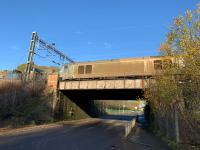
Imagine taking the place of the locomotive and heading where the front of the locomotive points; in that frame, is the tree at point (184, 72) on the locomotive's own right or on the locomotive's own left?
on the locomotive's own left

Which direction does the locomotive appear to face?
to the viewer's left
